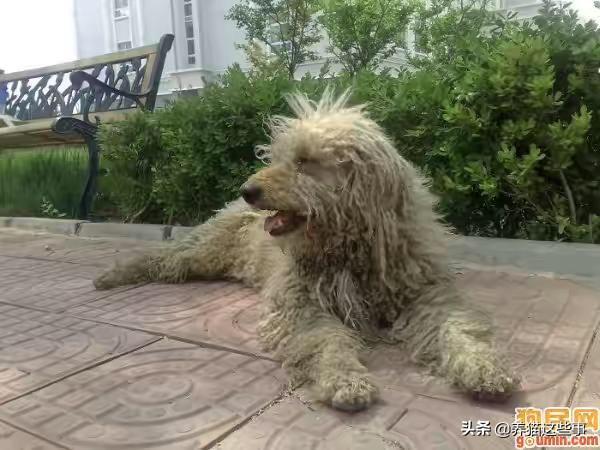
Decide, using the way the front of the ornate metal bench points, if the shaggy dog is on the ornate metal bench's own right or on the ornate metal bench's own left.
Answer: on the ornate metal bench's own left

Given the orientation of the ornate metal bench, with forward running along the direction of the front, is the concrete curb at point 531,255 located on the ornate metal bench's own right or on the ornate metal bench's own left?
on the ornate metal bench's own left

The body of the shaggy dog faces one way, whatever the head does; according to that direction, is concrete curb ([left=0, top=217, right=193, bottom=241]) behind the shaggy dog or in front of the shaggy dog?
behind

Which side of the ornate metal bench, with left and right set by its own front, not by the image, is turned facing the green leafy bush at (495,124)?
left

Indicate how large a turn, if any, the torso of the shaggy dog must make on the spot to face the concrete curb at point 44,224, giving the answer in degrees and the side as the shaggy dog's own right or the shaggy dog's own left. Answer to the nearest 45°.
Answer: approximately 180°

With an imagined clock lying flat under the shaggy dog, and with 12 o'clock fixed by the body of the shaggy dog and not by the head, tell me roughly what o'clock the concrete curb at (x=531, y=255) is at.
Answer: The concrete curb is roughly at 9 o'clock from the shaggy dog.

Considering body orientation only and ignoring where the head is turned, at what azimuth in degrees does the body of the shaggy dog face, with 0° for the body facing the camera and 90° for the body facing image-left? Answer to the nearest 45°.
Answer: approximately 315°

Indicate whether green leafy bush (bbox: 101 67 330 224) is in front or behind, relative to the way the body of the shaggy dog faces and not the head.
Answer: behind
